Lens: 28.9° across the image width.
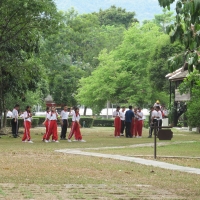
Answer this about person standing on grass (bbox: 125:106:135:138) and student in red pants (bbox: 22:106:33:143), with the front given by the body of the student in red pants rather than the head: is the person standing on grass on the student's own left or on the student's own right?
on the student's own left

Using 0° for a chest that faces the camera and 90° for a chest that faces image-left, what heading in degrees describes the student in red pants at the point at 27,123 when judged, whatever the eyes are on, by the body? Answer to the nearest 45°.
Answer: approximately 315°
